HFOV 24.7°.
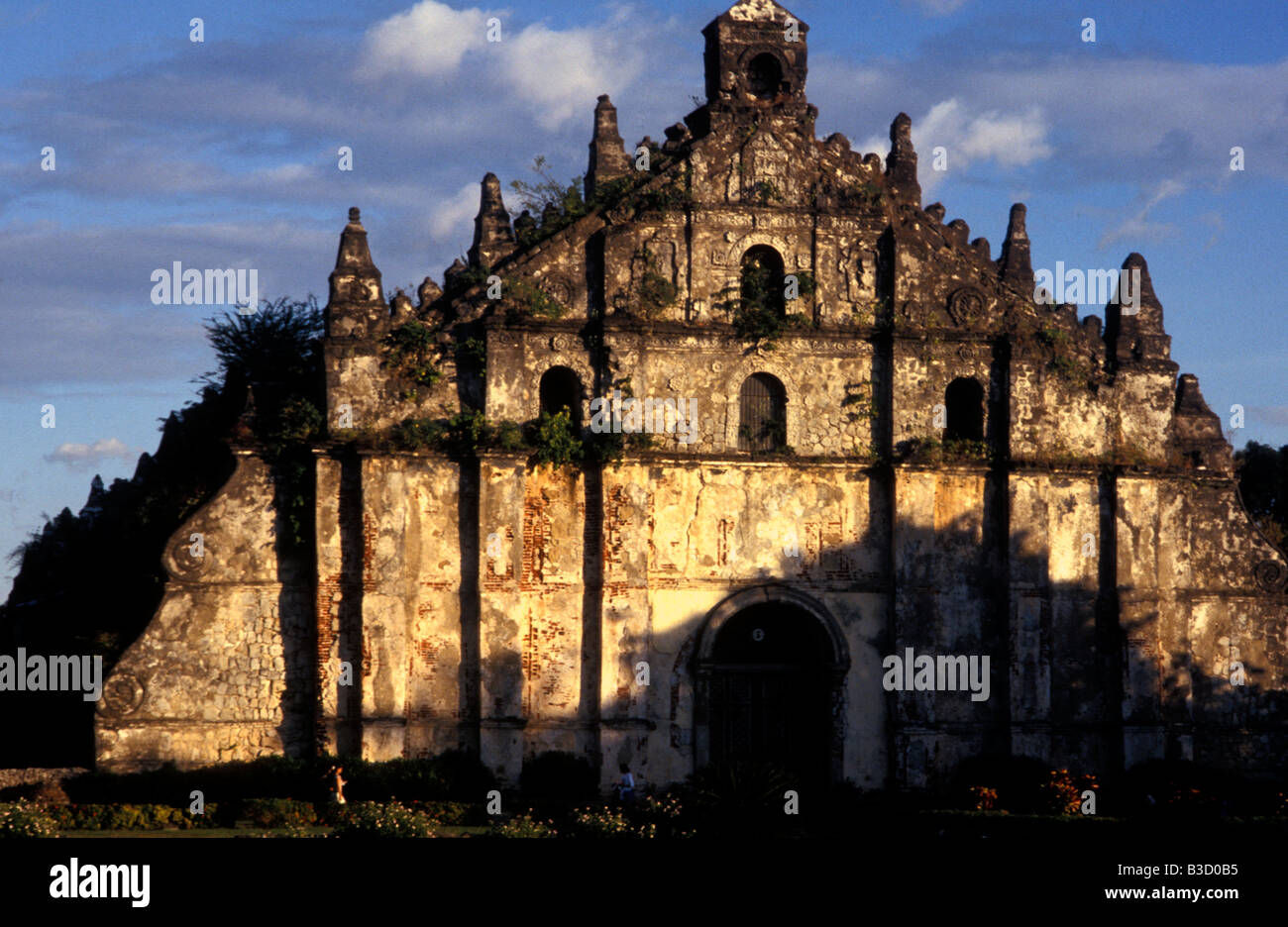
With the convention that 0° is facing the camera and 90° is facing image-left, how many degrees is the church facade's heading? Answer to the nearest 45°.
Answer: approximately 0°

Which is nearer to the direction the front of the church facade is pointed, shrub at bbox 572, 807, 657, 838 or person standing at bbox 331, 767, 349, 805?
the shrub

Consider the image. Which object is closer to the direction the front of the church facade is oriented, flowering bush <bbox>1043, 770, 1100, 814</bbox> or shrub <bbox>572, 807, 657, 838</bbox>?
the shrub

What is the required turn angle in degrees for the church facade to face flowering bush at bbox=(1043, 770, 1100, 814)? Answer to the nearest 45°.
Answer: approximately 90° to its left

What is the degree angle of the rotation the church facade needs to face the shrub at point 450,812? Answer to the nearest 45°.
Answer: approximately 45° to its right
